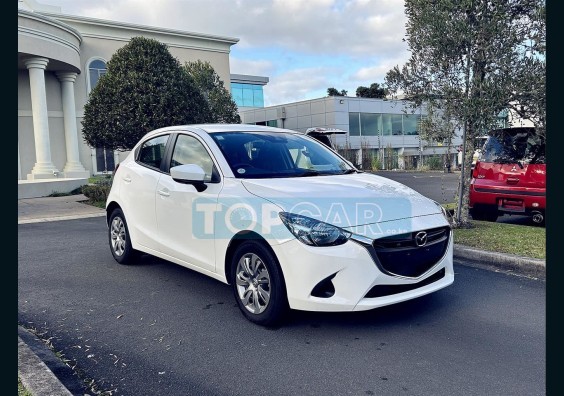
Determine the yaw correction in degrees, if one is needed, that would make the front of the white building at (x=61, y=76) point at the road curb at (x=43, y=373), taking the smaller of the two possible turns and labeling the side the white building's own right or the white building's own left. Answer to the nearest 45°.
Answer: approximately 45° to the white building's own right

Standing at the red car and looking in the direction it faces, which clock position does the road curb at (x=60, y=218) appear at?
The road curb is roughly at 9 o'clock from the red car.

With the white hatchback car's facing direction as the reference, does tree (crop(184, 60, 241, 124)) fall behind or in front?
behind

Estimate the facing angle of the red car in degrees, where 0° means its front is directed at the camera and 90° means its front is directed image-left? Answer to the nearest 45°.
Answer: approximately 180°

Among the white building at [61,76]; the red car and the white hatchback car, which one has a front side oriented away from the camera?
the red car

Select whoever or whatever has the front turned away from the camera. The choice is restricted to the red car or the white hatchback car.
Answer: the red car

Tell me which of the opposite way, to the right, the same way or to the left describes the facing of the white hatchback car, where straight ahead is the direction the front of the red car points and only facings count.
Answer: to the right

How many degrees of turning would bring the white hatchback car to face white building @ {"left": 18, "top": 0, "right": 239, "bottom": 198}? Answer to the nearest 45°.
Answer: approximately 180°

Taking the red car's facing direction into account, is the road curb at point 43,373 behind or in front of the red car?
behind

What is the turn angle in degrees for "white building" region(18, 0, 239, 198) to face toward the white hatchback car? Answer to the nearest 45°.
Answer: approximately 45° to its right

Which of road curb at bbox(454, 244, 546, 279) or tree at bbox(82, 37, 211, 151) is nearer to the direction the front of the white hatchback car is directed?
the road curb

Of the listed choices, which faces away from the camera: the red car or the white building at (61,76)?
the red car
